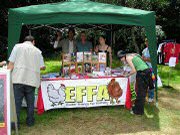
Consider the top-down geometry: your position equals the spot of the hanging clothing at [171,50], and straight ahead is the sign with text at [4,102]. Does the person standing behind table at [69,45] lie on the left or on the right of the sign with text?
right

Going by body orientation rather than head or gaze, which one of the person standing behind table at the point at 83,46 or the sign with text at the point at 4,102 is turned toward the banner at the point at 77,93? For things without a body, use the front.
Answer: the person standing behind table

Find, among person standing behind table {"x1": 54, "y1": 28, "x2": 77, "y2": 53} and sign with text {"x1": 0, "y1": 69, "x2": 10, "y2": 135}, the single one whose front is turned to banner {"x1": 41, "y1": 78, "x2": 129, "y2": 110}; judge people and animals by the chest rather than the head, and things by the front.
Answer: the person standing behind table

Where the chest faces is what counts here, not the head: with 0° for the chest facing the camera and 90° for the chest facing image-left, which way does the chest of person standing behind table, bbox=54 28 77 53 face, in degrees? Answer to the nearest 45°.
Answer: approximately 0°
